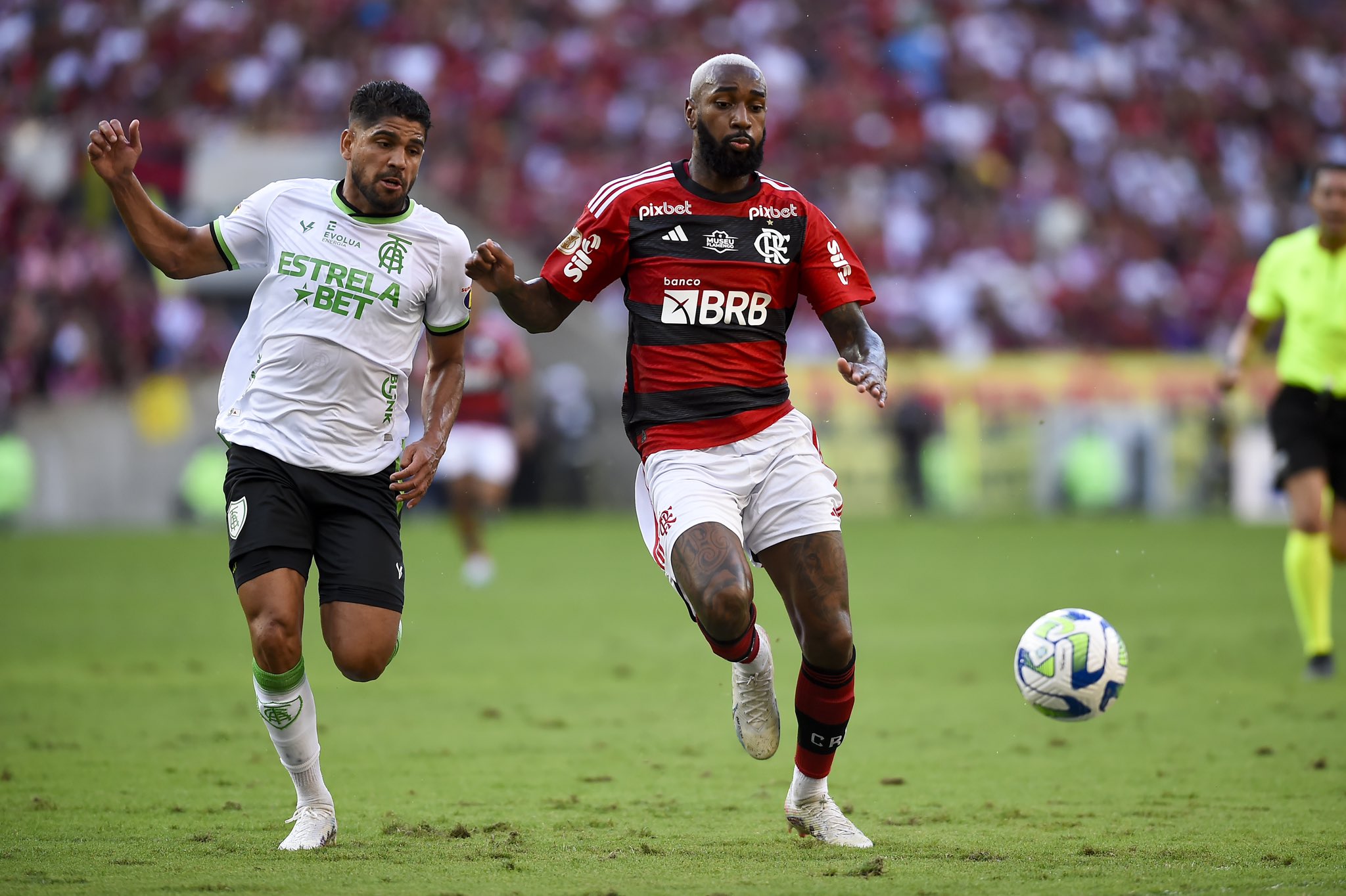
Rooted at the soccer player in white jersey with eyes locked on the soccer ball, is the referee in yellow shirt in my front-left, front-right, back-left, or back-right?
front-left

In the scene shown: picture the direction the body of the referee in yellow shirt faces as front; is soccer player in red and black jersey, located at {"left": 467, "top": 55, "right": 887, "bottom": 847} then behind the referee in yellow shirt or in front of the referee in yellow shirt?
in front

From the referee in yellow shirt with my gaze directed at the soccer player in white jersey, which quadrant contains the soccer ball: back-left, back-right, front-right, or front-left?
front-left

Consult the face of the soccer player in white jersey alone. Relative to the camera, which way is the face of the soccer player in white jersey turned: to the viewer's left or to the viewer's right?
to the viewer's right

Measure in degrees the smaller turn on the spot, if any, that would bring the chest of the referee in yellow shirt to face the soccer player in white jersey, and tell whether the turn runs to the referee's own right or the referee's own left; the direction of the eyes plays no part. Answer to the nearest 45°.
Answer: approximately 45° to the referee's own right

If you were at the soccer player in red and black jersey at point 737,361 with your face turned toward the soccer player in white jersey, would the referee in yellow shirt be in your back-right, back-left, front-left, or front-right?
back-right

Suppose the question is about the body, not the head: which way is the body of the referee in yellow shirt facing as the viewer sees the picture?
toward the camera

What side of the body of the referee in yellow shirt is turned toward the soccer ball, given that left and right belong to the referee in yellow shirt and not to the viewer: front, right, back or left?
front
